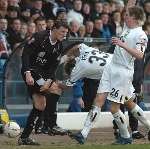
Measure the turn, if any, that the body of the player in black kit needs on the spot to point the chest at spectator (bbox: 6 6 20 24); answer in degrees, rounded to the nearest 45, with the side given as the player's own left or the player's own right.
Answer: approximately 135° to the player's own left

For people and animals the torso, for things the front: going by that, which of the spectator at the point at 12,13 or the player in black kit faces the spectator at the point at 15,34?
the spectator at the point at 12,13

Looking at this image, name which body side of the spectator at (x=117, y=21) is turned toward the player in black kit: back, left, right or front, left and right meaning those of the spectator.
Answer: front

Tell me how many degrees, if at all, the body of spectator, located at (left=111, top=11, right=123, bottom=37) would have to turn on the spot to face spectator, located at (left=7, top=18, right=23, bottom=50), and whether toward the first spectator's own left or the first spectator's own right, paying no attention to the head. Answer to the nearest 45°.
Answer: approximately 45° to the first spectator's own right

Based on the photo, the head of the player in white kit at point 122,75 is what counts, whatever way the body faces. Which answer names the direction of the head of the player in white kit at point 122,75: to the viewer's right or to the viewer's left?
to the viewer's left

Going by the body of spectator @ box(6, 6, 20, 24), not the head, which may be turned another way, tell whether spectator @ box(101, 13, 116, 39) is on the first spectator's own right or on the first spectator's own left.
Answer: on the first spectator's own left

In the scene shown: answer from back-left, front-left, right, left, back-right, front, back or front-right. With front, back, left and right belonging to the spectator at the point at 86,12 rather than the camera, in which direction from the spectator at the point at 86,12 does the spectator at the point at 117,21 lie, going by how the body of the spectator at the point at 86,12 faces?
left

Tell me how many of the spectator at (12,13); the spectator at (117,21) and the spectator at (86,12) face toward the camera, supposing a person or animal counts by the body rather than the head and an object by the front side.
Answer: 3

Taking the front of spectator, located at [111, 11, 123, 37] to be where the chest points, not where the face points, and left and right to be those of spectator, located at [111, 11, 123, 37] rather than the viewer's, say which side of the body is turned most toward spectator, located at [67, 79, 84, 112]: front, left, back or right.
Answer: front

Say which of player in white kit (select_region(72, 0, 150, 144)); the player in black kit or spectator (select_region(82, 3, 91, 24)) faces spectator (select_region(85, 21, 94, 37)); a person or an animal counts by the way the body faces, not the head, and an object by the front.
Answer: spectator (select_region(82, 3, 91, 24))
